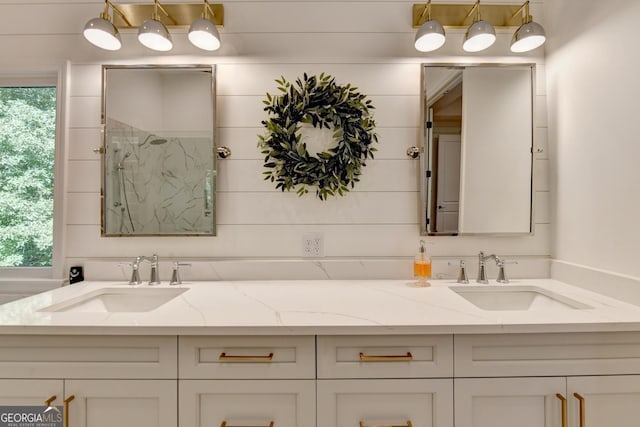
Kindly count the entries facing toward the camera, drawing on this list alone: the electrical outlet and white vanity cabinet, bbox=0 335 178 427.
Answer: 2

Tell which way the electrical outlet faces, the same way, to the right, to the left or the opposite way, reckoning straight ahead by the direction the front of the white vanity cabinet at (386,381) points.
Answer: the same way

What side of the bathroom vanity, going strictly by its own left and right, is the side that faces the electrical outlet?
back

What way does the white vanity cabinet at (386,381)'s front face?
toward the camera

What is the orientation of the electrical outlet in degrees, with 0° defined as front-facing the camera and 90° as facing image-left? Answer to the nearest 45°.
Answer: approximately 0°

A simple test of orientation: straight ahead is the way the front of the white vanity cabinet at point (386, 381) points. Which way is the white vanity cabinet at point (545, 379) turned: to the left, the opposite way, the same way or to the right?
the same way

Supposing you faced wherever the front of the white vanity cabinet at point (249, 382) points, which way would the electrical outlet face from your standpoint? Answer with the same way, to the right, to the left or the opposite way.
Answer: the same way

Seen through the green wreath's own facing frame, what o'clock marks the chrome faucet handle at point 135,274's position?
The chrome faucet handle is roughly at 3 o'clock from the green wreath.

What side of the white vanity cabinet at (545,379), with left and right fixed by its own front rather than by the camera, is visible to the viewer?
front

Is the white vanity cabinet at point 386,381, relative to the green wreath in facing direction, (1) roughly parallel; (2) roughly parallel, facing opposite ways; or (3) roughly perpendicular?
roughly parallel
